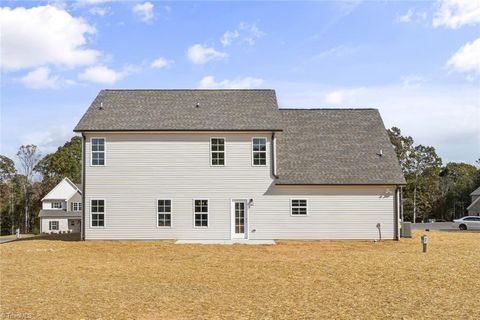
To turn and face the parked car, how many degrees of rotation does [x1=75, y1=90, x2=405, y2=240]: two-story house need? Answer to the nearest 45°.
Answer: approximately 45° to its right

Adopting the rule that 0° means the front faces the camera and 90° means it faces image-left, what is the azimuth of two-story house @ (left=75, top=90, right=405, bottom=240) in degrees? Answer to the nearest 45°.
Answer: approximately 180°
